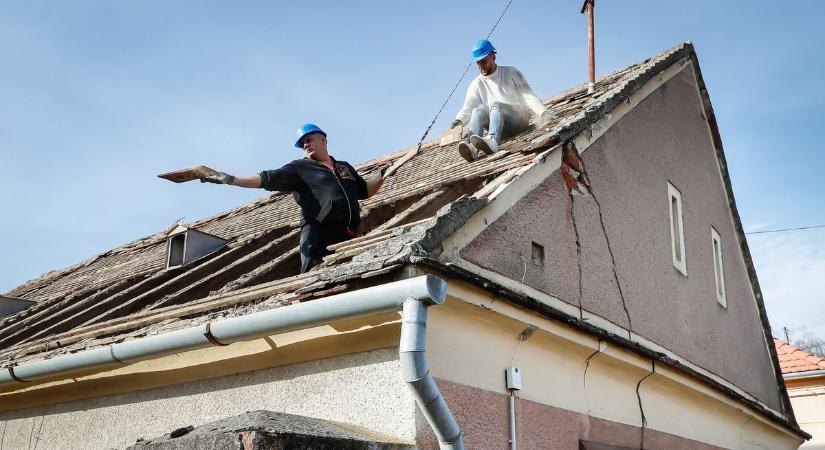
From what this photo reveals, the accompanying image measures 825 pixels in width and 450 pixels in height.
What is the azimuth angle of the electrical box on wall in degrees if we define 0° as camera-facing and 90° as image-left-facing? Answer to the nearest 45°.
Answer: approximately 315°

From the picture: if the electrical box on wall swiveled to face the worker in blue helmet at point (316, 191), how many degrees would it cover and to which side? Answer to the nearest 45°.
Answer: approximately 135° to its right

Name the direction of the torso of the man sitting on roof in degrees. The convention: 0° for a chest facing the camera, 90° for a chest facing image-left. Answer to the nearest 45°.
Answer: approximately 45°

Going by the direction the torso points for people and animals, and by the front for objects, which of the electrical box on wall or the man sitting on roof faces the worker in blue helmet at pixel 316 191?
the man sitting on roof

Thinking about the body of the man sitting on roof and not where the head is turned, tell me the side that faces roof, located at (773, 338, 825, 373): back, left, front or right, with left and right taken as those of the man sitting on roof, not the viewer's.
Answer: back

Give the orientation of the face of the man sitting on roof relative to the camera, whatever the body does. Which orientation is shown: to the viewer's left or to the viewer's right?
to the viewer's left

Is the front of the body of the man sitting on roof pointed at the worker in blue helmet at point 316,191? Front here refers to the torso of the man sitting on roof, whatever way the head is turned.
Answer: yes

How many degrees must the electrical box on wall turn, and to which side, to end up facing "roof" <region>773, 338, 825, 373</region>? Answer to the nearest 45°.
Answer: approximately 90° to its left

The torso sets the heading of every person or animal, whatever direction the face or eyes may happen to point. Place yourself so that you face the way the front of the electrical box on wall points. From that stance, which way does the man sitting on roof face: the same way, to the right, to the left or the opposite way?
to the right
